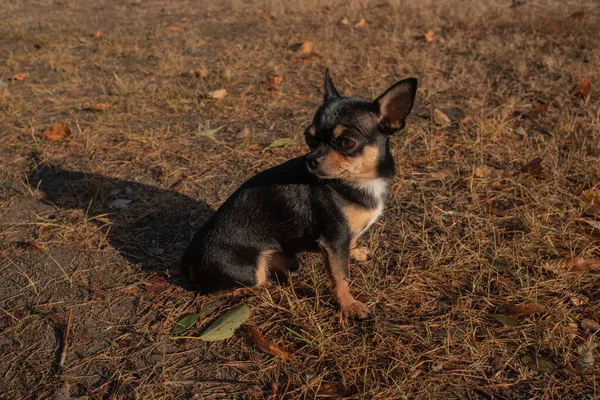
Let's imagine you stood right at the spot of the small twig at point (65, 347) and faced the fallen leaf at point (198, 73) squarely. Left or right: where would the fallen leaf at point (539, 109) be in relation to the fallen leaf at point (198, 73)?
right

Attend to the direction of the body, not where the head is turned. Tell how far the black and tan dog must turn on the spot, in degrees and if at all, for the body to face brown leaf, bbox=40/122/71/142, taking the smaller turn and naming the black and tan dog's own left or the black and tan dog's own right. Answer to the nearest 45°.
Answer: approximately 135° to the black and tan dog's own left

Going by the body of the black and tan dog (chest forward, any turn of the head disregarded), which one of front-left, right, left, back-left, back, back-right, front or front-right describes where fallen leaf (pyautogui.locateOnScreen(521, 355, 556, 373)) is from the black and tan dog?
front-right

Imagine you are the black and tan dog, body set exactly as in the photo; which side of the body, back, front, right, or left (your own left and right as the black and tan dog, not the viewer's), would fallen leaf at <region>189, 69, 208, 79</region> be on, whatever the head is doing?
left

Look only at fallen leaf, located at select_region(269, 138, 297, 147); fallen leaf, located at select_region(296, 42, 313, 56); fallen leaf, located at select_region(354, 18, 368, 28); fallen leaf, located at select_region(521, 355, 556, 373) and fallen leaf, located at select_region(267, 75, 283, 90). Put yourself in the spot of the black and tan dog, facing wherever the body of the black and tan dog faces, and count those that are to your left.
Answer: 4

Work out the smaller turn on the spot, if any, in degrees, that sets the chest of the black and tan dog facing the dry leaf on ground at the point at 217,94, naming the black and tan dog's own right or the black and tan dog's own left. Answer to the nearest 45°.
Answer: approximately 90° to the black and tan dog's own left

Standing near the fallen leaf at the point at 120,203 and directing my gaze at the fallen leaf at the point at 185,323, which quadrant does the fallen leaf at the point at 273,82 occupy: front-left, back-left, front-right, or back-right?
back-left

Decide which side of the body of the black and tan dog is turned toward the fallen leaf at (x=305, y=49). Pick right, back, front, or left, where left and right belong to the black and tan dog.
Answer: left

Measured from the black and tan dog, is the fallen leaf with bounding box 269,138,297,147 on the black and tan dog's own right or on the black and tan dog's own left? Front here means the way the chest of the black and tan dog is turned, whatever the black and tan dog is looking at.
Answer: on the black and tan dog's own left

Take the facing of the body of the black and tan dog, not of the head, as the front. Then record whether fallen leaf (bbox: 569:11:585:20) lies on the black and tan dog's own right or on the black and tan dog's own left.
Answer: on the black and tan dog's own left

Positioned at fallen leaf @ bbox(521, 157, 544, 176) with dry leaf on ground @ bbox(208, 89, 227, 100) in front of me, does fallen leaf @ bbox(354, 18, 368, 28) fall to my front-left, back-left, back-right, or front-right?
front-right

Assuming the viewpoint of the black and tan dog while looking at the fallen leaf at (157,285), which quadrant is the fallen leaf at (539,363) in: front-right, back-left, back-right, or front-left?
back-left

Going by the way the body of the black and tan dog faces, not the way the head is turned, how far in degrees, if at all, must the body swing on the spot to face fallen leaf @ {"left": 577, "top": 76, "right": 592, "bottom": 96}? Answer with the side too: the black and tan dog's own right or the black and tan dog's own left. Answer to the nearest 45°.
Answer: approximately 45° to the black and tan dog's own left

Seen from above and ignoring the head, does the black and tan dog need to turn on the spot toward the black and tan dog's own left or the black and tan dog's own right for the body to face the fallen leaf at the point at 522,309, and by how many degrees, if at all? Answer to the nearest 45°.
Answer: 0° — it already faces it

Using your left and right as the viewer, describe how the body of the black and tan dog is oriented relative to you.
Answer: facing to the right of the viewer
